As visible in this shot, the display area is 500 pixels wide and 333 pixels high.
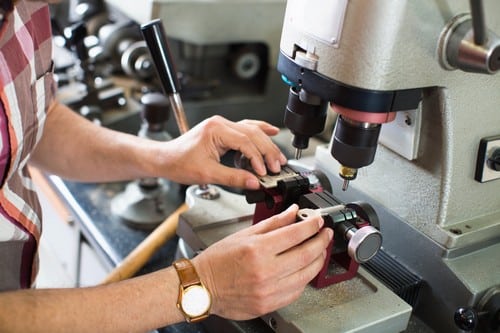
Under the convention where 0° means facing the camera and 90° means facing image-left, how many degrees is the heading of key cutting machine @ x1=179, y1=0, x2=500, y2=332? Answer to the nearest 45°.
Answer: approximately 45°
